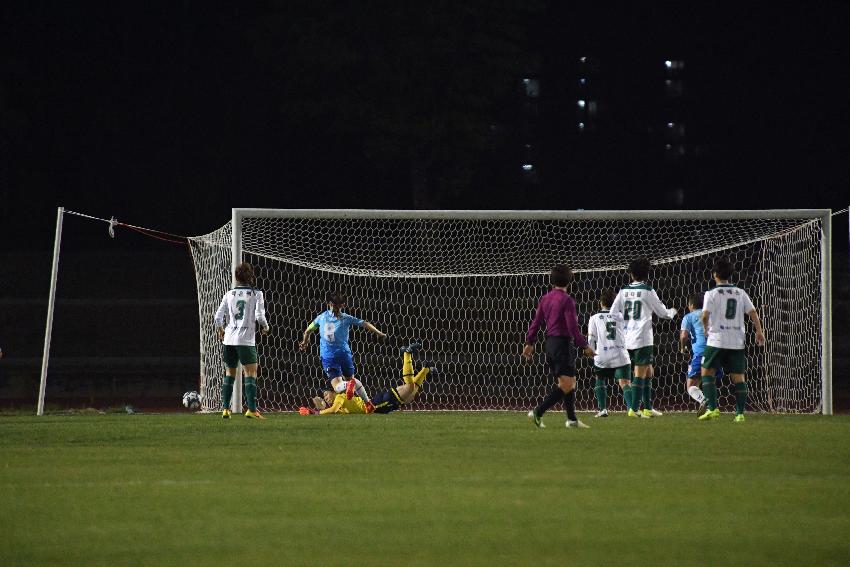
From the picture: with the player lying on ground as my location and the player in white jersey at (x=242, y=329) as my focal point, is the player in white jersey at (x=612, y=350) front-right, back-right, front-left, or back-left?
back-left

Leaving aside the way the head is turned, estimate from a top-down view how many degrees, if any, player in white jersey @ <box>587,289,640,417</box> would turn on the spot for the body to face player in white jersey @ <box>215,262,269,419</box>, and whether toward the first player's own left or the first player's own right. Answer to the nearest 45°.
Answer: approximately 90° to the first player's own left

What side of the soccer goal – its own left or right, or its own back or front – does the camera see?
front

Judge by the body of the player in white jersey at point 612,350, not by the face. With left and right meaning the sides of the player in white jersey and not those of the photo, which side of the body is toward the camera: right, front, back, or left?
back

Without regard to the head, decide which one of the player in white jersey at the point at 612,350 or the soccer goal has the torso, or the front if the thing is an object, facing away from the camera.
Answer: the player in white jersey

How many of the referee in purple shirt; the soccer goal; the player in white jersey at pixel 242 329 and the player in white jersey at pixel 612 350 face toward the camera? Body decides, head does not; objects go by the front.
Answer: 1

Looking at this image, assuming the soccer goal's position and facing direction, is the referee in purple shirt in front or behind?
in front

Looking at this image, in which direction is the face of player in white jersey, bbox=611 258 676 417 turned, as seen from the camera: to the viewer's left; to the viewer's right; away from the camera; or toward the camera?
away from the camera

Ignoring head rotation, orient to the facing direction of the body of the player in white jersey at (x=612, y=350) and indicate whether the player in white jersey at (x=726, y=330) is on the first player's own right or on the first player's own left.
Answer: on the first player's own right

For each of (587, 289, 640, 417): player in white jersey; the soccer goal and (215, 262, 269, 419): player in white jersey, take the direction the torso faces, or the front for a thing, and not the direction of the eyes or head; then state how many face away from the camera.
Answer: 2

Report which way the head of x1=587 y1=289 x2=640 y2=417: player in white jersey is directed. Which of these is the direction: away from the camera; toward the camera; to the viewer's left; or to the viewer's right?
away from the camera

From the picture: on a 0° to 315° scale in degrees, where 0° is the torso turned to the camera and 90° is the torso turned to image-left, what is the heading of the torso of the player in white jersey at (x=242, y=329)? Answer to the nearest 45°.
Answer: approximately 180°

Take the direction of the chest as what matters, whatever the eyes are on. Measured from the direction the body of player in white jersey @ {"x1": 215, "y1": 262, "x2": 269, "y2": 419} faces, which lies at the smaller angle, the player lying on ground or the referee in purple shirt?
the player lying on ground

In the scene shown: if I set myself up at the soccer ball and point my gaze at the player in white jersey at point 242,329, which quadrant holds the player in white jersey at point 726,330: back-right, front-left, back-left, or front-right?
front-left
